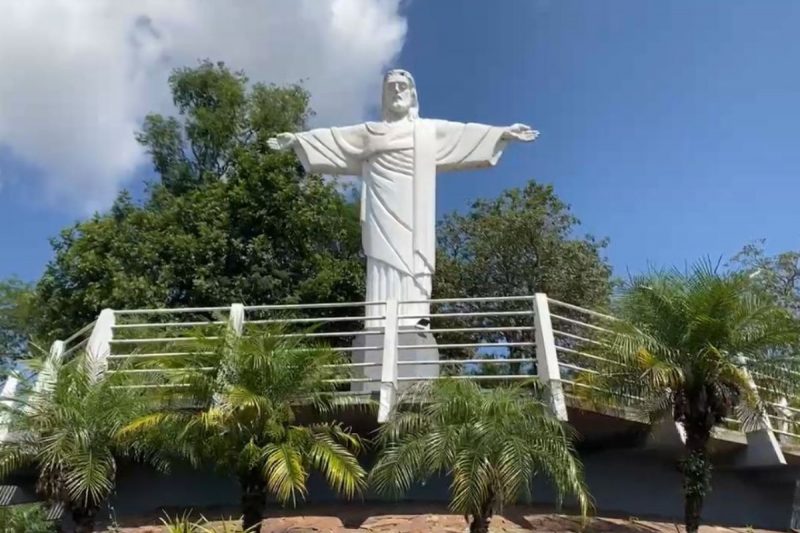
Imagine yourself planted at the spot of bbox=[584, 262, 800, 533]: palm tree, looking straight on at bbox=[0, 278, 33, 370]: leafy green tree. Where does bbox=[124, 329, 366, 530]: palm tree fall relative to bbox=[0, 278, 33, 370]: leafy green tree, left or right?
left

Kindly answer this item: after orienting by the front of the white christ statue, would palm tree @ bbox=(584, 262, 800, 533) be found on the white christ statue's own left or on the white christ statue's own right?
on the white christ statue's own left

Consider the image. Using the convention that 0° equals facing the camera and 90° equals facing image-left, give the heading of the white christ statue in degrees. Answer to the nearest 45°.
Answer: approximately 0°

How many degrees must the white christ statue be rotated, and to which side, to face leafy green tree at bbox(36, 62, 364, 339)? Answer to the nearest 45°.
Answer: approximately 135° to its right
